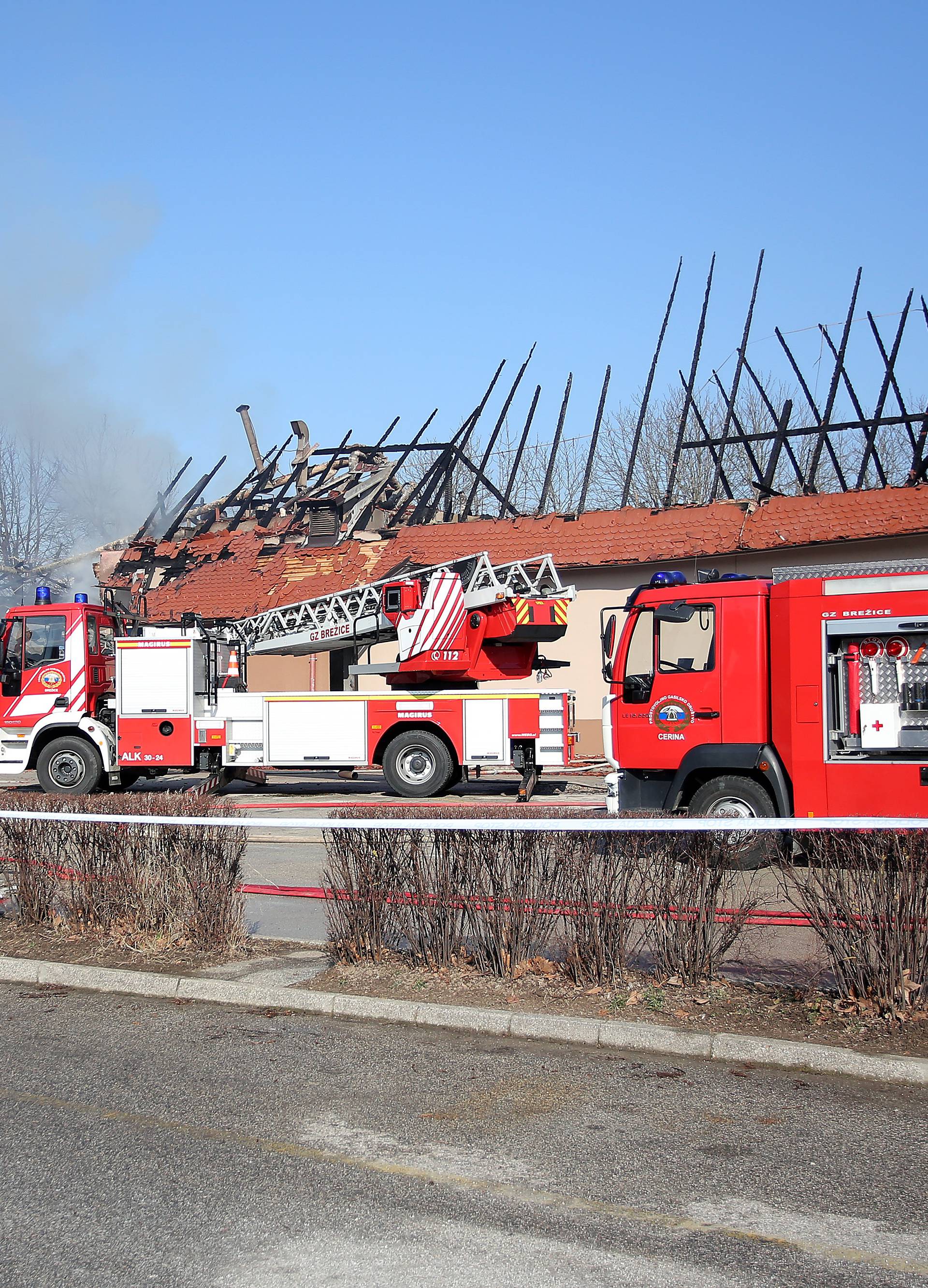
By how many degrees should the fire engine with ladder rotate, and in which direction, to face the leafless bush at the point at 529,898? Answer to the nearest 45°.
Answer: approximately 90° to its left

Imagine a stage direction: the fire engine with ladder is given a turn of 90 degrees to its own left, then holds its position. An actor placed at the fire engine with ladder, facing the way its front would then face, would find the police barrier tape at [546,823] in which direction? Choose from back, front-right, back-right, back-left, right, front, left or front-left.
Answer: front

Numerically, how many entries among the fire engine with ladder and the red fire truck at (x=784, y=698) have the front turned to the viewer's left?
2

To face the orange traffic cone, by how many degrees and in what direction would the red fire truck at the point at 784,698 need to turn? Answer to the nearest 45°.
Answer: approximately 45° to its right

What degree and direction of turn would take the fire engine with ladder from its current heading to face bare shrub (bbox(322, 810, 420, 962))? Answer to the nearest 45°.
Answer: approximately 90° to its left

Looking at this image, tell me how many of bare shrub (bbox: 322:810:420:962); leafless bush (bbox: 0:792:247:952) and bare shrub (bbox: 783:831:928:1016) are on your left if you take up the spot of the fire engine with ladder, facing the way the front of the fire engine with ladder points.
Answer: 3

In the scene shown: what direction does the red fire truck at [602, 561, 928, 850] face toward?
to the viewer's left

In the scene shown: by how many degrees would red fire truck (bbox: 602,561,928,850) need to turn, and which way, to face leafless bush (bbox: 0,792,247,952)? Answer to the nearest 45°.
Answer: approximately 45° to its left

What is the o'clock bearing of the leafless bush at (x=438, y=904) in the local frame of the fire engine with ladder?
The leafless bush is roughly at 9 o'clock from the fire engine with ladder.

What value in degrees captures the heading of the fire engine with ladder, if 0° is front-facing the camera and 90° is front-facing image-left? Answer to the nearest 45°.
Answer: approximately 90°

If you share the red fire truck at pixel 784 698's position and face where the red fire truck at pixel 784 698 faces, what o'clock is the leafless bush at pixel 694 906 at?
The leafless bush is roughly at 9 o'clock from the red fire truck.
